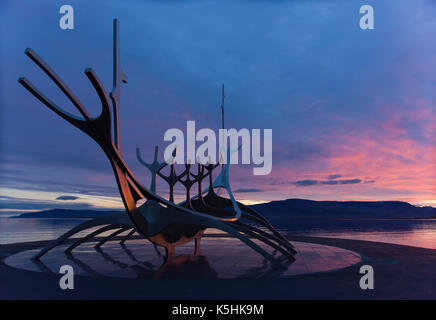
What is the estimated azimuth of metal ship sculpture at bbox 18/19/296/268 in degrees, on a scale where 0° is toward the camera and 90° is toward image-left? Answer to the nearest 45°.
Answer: approximately 45°
